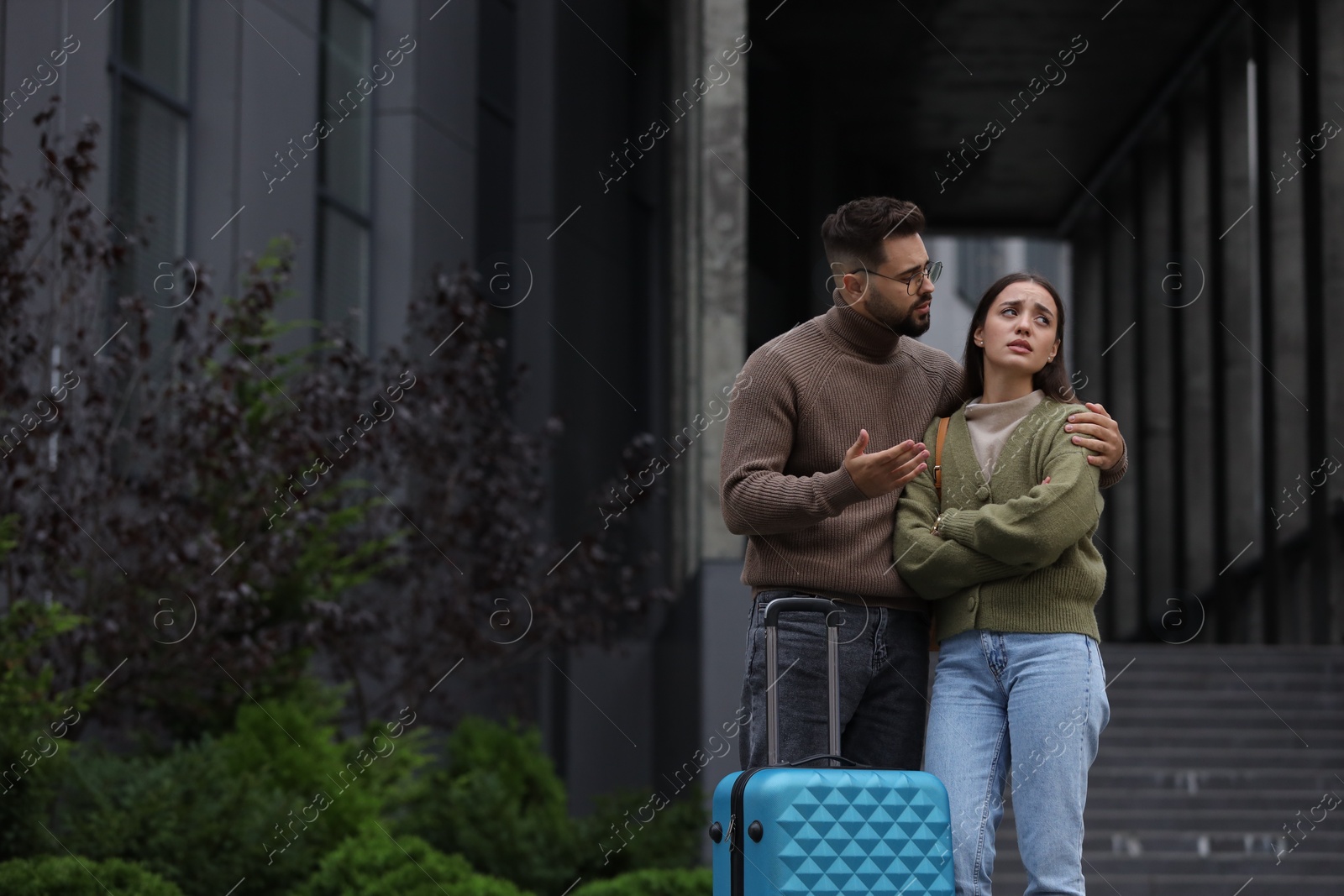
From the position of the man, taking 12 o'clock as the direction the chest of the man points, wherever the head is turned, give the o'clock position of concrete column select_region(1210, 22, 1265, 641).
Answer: The concrete column is roughly at 8 o'clock from the man.

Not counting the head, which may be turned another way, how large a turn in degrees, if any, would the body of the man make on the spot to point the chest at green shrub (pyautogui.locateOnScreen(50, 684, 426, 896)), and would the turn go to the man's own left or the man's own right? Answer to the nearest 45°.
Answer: approximately 180°

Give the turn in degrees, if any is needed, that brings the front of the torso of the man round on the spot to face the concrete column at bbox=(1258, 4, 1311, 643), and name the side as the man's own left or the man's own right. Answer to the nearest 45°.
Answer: approximately 135° to the man's own left

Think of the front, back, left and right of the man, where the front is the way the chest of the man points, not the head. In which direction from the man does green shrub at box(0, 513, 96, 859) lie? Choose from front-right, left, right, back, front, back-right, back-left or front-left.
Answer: back

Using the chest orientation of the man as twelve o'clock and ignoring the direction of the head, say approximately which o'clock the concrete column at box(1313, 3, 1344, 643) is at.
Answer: The concrete column is roughly at 8 o'clock from the man.

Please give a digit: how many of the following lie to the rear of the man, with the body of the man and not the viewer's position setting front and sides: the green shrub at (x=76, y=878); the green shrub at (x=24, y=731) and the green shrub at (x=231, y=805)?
3

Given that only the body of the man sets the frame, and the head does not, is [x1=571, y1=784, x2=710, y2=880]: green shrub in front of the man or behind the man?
behind

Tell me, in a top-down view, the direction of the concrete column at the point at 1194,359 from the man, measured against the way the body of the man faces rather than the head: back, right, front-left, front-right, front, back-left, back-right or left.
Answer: back-left

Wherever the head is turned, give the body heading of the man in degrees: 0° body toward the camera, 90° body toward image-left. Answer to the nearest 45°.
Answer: approximately 315°
